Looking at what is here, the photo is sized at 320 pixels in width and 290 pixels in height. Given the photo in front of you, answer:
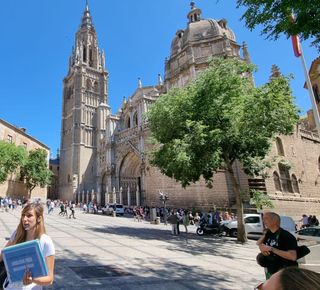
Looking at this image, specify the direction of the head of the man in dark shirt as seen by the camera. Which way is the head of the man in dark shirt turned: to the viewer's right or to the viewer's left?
to the viewer's left

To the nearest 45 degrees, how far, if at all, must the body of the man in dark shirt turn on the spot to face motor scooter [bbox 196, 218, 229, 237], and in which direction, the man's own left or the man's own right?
approximately 135° to the man's own right

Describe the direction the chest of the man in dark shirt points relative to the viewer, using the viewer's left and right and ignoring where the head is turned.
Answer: facing the viewer and to the left of the viewer

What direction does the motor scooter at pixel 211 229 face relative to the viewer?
to the viewer's left

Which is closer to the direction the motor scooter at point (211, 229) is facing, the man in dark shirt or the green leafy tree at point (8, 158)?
the green leafy tree

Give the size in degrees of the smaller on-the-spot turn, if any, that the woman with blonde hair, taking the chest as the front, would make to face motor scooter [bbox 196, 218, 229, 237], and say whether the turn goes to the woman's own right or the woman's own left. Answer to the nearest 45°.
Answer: approximately 180°

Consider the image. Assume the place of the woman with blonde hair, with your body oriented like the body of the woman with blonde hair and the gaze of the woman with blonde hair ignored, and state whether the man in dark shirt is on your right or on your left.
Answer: on your left

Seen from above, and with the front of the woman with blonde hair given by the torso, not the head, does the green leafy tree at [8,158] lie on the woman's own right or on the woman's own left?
on the woman's own right
